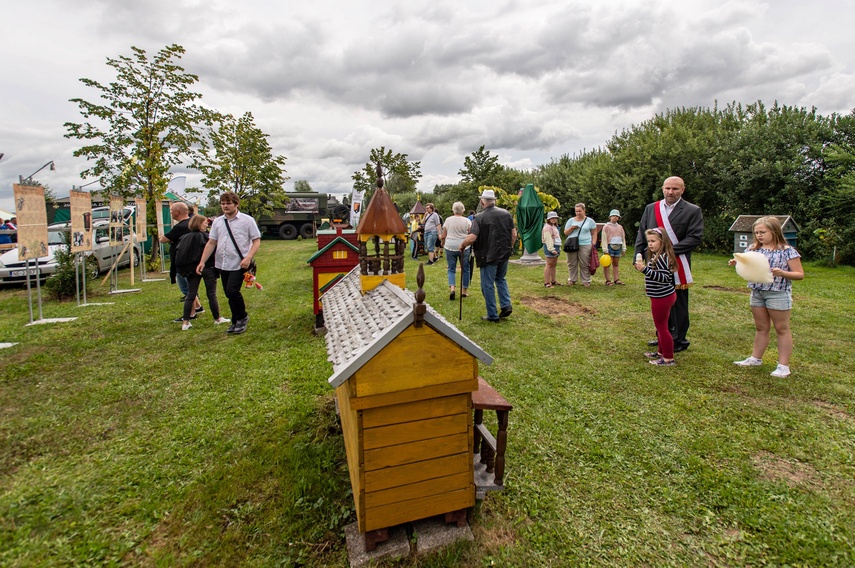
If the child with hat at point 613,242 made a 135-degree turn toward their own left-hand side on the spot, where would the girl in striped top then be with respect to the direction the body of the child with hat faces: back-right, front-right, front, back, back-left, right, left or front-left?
back-right

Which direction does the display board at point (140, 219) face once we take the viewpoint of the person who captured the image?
facing the viewer and to the right of the viewer

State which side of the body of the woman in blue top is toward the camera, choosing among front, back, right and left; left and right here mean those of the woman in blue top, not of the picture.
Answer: front

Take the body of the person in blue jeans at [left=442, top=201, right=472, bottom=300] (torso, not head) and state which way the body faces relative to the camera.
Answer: away from the camera

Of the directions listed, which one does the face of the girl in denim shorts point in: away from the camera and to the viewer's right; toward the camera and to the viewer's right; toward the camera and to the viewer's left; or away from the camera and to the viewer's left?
toward the camera and to the viewer's left

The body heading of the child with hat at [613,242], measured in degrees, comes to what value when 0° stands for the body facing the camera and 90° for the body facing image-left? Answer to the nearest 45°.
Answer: approximately 0°

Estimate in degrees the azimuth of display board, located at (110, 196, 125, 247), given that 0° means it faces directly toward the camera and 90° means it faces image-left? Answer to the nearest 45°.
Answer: approximately 315°

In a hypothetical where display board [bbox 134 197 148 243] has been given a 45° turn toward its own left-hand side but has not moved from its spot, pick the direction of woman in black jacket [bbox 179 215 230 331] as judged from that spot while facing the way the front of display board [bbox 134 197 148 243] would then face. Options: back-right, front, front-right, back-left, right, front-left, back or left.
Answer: right

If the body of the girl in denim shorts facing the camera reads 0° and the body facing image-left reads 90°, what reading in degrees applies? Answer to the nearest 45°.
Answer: approximately 45°

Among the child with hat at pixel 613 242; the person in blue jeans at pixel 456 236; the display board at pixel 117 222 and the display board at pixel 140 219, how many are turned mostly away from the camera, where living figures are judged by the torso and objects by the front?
1

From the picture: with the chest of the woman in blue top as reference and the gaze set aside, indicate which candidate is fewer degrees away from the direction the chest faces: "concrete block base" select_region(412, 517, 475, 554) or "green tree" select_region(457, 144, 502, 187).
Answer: the concrete block base

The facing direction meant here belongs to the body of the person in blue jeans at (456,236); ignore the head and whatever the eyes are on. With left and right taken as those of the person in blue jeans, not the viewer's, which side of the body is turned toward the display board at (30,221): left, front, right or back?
left
